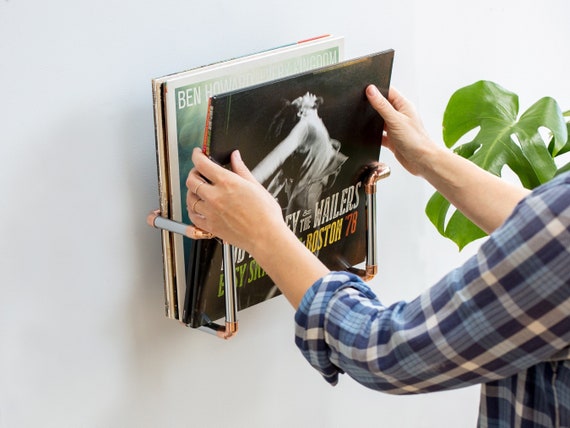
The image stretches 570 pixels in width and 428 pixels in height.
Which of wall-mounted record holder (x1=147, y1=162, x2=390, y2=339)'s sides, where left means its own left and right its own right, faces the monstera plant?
left

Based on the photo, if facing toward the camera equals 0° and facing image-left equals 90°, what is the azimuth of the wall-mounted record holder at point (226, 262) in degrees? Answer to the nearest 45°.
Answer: approximately 315°

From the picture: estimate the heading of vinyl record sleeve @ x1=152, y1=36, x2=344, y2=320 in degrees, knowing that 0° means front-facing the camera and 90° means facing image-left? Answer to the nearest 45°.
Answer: approximately 315°
